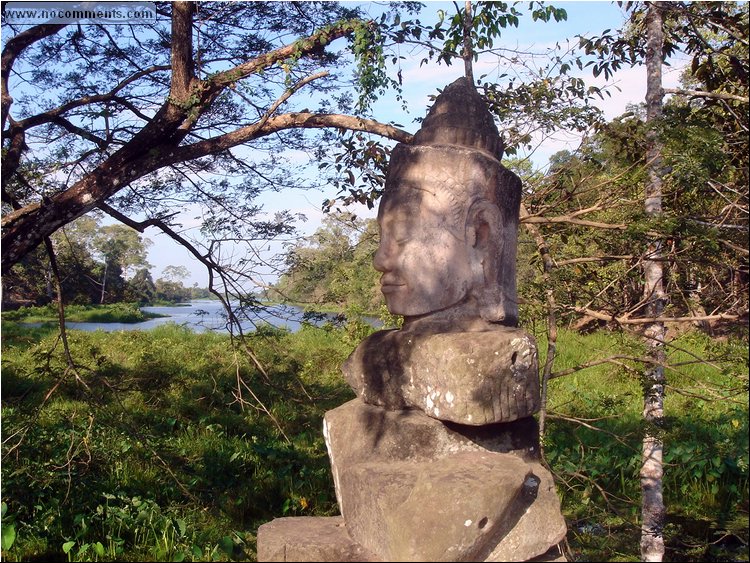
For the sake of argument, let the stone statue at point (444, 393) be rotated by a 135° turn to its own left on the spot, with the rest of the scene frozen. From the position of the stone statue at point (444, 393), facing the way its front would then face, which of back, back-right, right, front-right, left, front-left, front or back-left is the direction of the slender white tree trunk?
left

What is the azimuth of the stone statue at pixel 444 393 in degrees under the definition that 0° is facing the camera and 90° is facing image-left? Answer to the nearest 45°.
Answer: approximately 90°
